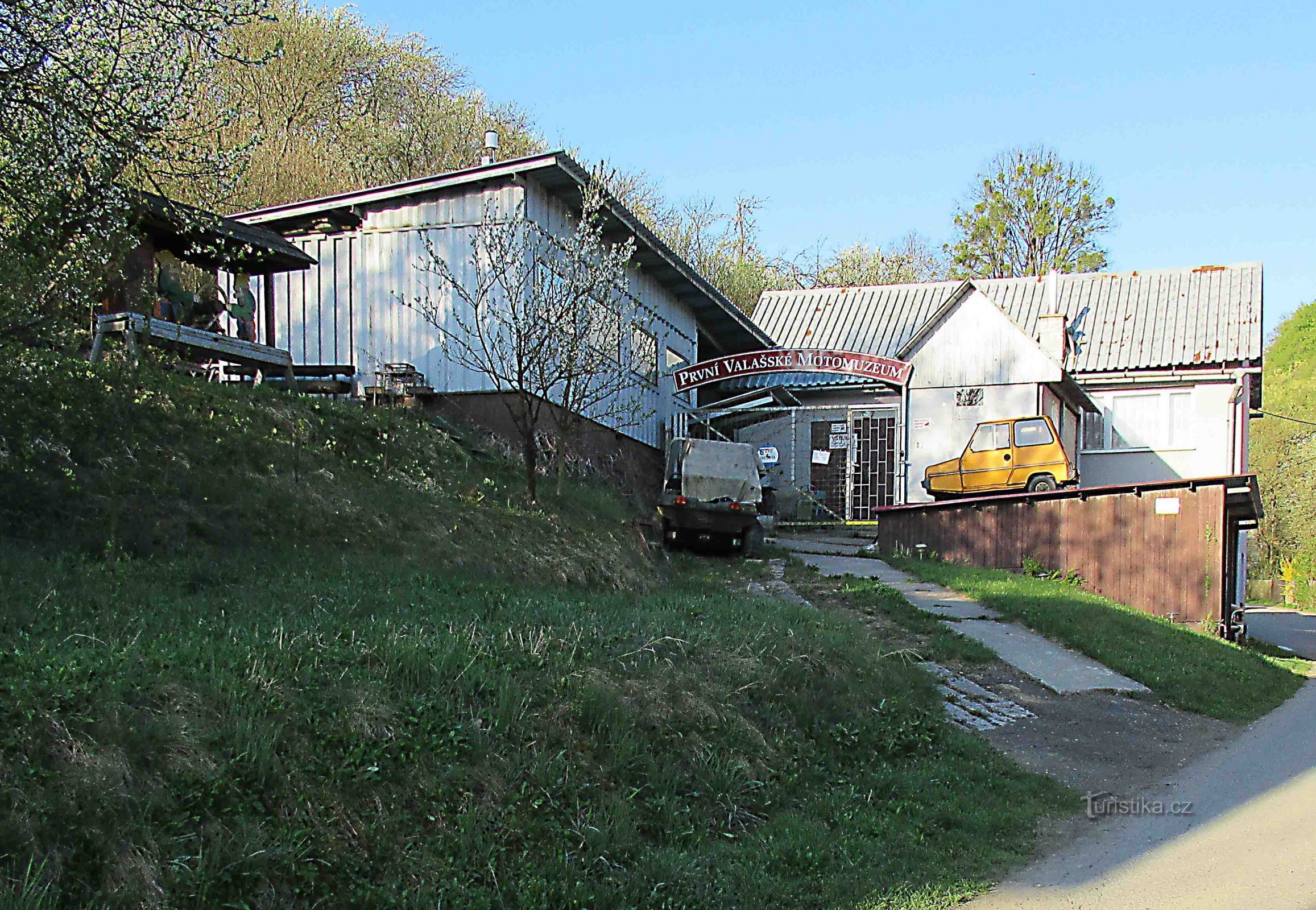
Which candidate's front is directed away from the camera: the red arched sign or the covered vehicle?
the covered vehicle

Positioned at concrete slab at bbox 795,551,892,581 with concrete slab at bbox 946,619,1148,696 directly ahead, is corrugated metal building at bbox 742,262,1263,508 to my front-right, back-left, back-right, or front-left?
back-left

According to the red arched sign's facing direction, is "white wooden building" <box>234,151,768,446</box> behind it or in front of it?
in front

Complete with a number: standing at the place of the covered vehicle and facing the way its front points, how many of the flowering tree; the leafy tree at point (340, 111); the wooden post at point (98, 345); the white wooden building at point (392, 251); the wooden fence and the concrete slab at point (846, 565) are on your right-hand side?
2

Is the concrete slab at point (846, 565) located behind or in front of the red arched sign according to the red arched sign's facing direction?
in front

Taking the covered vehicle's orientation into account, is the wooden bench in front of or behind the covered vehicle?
behind

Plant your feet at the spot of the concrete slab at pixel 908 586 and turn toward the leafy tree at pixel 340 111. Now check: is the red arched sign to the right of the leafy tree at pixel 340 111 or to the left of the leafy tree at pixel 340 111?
right

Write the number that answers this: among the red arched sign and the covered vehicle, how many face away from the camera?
1

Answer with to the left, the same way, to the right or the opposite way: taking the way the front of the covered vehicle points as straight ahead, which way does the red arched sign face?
the opposite way

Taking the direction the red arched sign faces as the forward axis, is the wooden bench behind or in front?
in front

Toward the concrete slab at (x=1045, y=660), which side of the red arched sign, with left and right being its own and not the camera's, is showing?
front

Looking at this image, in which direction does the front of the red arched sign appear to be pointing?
toward the camera

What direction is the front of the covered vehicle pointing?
away from the camera
